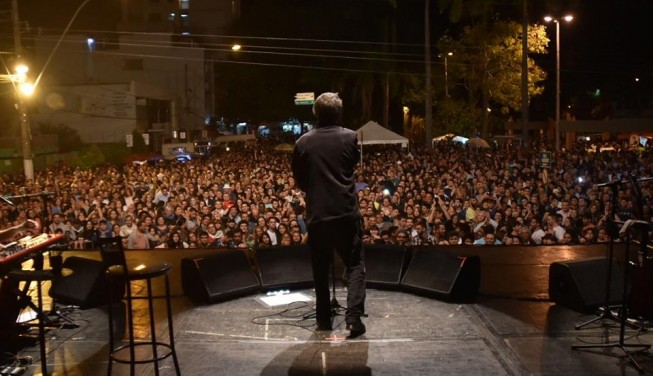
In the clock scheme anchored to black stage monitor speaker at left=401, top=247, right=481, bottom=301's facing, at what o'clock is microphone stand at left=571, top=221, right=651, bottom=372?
The microphone stand is roughly at 9 o'clock from the black stage monitor speaker.

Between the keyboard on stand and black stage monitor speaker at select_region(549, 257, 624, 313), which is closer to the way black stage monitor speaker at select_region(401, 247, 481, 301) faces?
the keyboard on stand

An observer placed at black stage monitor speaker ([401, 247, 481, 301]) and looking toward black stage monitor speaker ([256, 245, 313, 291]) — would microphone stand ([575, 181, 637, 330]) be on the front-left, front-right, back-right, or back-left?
back-left

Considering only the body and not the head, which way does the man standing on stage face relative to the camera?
away from the camera

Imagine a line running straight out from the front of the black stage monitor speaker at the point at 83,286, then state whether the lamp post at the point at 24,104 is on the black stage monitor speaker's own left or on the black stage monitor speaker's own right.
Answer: on the black stage monitor speaker's own right

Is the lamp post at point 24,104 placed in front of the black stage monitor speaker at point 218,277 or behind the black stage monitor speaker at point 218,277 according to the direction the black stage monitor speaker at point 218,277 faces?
behind

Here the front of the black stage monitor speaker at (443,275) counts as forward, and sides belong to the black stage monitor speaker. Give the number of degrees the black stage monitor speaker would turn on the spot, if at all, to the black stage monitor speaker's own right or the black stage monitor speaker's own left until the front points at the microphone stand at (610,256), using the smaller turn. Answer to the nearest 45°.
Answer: approximately 90° to the black stage monitor speaker's own left

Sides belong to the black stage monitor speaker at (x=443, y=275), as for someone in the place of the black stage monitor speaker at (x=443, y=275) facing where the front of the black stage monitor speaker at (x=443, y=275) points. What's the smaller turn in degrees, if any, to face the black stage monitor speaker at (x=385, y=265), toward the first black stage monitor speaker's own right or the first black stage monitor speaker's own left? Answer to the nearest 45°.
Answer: approximately 90° to the first black stage monitor speaker's own right

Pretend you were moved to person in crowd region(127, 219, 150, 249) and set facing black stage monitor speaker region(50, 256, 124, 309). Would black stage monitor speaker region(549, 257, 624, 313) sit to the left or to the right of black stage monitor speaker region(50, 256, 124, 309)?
left

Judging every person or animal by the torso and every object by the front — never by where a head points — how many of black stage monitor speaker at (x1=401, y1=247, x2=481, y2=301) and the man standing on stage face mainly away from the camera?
1

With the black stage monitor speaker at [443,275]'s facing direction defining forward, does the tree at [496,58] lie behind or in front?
behind

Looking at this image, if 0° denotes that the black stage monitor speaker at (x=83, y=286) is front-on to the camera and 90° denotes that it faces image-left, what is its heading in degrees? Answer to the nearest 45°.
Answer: approximately 45°
